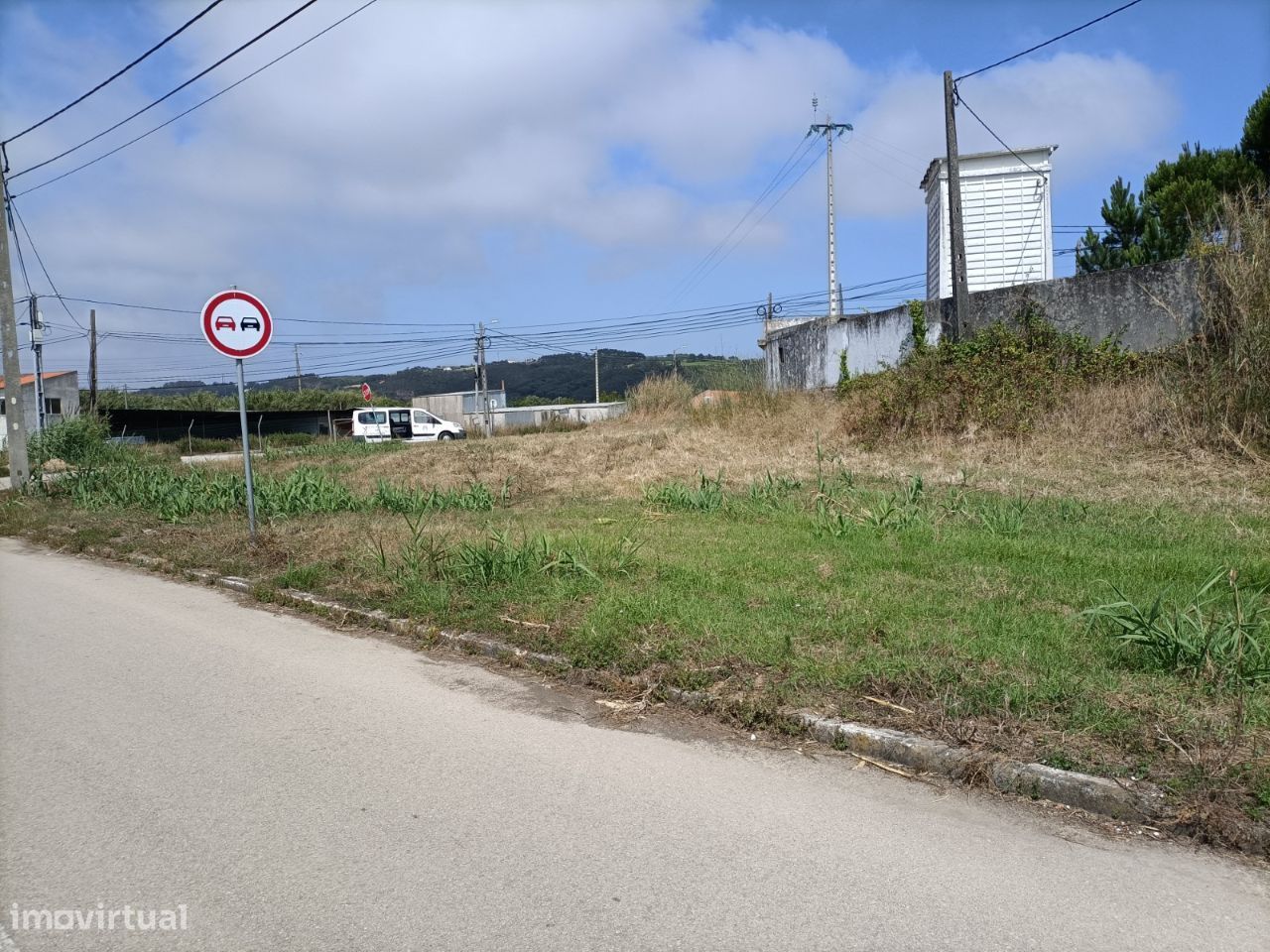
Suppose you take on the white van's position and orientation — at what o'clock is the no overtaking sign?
The no overtaking sign is roughly at 3 o'clock from the white van.

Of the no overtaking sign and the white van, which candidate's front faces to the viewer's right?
the white van

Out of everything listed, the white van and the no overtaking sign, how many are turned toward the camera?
1

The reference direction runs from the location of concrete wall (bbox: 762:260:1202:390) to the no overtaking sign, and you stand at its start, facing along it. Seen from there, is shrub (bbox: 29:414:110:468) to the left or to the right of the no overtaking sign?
right

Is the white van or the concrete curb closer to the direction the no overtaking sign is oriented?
the concrete curb

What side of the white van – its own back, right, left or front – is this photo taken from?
right

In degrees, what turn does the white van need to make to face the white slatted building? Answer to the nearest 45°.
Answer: approximately 45° to its right

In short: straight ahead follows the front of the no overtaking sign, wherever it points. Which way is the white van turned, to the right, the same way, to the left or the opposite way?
to the left

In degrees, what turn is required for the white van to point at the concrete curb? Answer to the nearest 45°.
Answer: approximately 90° to its right

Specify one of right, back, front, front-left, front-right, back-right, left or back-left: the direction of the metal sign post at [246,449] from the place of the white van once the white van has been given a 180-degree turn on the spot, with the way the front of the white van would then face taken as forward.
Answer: left

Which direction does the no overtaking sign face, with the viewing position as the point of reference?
facing the viewer

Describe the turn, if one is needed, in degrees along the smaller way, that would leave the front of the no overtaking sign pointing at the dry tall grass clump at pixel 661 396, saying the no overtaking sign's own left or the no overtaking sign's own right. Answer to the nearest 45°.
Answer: approximately 135° to the no overtaking sign's own left
